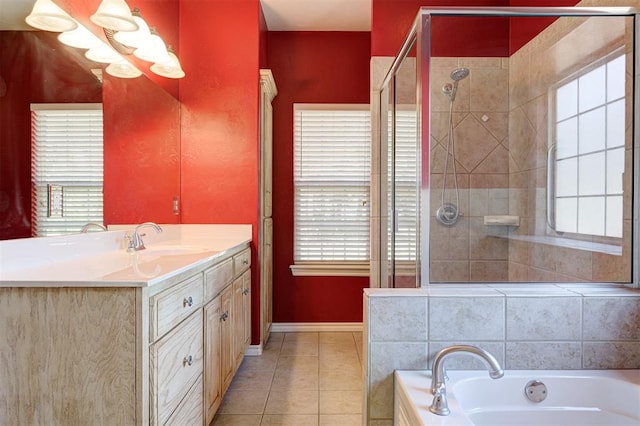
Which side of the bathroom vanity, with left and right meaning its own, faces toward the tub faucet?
front

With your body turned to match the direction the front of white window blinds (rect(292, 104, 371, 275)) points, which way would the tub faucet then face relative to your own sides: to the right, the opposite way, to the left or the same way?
to the left

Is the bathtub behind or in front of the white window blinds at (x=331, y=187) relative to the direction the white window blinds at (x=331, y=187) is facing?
in front

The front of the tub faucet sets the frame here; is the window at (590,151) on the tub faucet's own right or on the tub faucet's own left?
on the tub faucet's own left

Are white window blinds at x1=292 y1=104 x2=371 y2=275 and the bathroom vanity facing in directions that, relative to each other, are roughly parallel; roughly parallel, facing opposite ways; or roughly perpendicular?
roughly perpendicular

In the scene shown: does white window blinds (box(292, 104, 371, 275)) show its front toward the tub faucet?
yes

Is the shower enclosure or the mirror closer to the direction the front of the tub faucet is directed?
the shower enclosure

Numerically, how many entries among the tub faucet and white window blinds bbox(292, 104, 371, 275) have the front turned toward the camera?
1

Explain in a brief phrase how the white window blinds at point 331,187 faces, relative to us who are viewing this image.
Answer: facing the viewer

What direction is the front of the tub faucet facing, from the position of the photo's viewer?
facing to the right of the viewer

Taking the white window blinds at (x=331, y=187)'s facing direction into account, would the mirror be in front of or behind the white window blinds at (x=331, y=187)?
in front

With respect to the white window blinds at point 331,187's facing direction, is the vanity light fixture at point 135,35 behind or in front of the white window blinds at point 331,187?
in front

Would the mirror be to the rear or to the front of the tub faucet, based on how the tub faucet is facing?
to the rear

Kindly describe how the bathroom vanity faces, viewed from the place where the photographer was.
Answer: facing the viewer and to the right of the viewer

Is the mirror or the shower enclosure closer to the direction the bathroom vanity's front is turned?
the shower enclosure

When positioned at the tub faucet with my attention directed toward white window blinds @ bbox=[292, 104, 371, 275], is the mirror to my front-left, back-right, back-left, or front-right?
front-left
